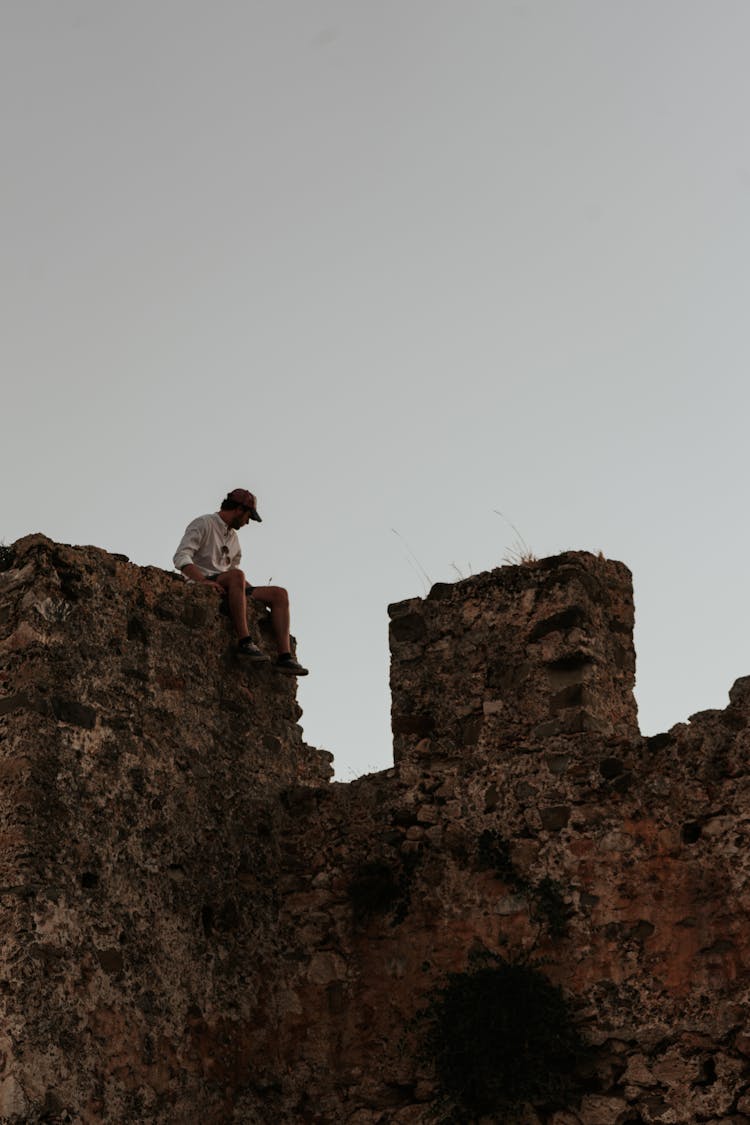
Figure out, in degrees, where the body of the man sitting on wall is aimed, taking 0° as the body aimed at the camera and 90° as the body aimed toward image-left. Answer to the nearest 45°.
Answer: approximately 315°

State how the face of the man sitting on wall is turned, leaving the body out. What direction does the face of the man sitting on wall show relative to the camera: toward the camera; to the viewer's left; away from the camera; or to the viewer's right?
to the viewer's right

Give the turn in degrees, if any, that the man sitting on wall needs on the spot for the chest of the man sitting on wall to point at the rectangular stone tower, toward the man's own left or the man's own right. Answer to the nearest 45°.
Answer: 0° — they already face it
